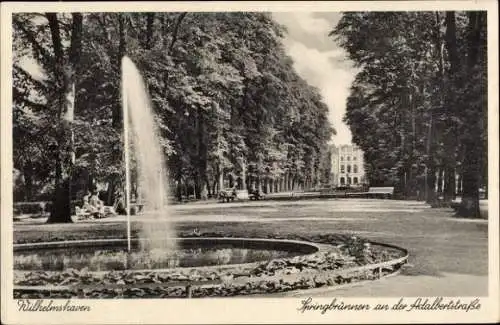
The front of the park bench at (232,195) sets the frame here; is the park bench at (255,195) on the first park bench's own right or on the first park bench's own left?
on the first park bench's own left

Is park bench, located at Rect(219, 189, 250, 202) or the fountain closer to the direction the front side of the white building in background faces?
the fountain

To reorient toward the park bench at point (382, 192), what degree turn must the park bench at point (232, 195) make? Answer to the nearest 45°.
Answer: approximately 45° to its left

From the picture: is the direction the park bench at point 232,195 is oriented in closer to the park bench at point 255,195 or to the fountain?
the fountain
